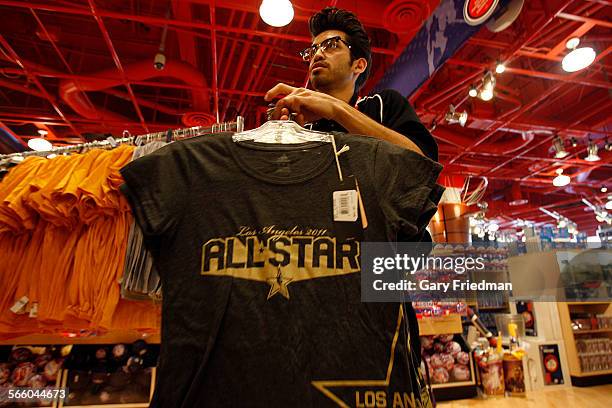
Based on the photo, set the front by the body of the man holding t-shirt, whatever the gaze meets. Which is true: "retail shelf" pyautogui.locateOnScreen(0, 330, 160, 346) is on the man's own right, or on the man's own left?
on the man's own right

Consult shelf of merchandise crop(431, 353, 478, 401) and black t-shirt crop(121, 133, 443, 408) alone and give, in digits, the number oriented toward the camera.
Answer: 2

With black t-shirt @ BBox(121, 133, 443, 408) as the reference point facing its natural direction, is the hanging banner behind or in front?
behind

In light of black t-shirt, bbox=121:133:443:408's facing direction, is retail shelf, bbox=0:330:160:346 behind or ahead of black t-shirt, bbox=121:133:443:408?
behind

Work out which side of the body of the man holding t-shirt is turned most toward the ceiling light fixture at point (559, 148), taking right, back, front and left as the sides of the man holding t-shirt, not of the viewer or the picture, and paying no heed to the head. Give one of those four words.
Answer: back

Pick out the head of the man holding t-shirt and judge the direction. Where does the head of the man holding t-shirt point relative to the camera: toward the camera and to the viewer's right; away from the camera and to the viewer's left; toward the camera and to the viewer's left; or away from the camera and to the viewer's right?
toward the camera and to the viewer's left

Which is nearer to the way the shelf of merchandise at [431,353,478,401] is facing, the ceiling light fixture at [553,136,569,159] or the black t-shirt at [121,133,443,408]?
the black t-shirt
